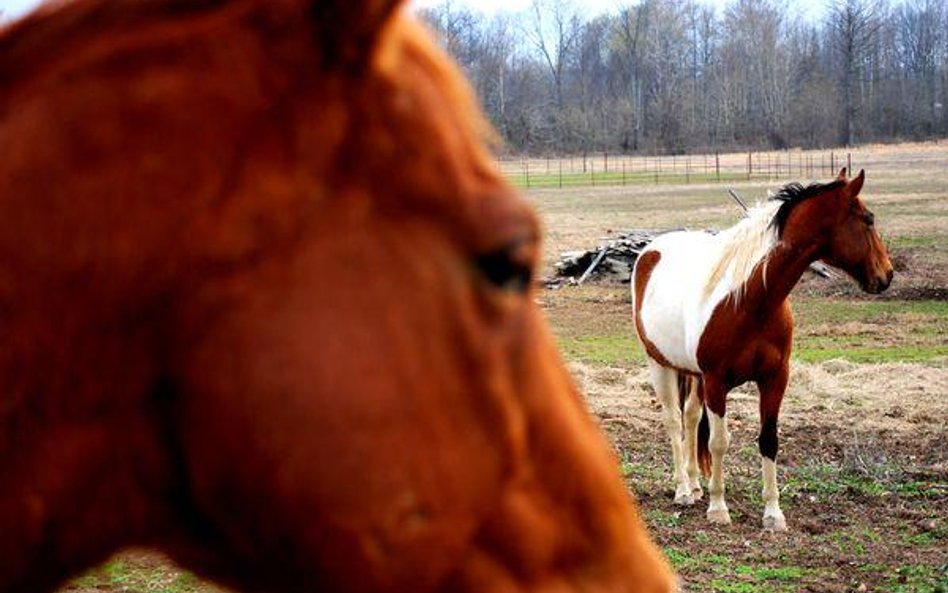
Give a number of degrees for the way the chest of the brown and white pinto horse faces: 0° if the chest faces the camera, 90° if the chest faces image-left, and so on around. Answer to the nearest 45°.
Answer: approximately 315°

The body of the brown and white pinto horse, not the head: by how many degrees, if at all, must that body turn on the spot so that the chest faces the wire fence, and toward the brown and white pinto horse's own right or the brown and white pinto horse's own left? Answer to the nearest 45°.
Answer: approximately 135° to the brown and white pinto horse's own left
